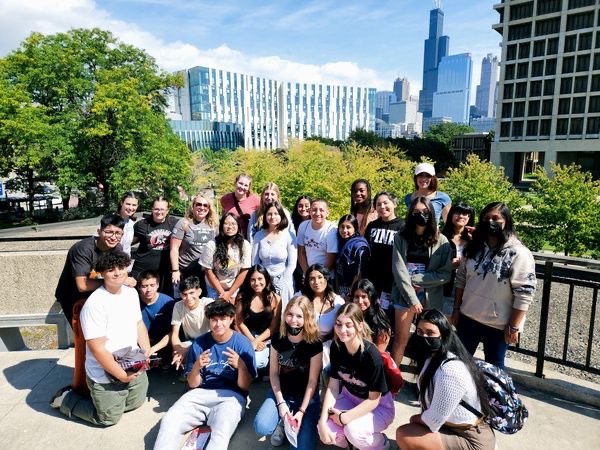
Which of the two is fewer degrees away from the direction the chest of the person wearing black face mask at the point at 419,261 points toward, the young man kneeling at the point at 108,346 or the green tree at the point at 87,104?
the young man kneeling

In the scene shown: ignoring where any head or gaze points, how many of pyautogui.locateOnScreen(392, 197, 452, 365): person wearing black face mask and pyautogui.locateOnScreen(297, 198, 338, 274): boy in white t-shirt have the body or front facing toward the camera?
2

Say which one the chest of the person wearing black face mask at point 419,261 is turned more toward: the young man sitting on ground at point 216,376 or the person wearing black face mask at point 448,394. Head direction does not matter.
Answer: the person wearing black face mask

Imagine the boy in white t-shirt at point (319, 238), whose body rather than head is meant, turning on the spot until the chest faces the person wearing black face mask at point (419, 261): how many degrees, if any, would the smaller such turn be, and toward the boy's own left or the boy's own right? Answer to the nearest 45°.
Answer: approximately 45° to the boy's own left

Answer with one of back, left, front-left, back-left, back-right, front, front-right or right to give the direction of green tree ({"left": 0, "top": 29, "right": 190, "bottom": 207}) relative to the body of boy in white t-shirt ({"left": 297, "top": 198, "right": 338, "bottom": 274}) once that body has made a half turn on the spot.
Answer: front-left

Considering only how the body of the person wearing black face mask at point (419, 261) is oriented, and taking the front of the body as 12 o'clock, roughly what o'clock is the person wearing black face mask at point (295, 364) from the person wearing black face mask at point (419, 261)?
the person wearing black face mask at point (295, 364) is roughly at 2 o'clock from the person wearing black face mask at point (419, 261).

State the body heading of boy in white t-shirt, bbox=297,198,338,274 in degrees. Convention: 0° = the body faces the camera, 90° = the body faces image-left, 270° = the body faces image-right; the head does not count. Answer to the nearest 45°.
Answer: approximately 0°

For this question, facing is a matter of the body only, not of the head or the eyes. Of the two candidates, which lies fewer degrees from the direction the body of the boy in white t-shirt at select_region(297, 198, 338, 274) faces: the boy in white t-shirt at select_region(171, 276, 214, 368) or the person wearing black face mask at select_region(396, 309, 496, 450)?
the person wearing black face mask

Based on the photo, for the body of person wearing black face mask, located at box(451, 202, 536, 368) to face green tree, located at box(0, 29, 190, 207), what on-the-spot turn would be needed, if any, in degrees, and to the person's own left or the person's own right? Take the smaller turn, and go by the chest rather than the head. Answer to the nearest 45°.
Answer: approximately 90° to the person's own right
